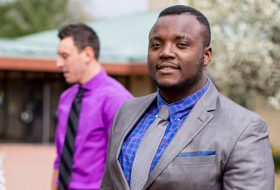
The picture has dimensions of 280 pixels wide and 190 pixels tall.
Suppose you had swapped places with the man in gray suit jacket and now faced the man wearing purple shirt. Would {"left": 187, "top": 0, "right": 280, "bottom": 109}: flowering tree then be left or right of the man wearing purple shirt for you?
right

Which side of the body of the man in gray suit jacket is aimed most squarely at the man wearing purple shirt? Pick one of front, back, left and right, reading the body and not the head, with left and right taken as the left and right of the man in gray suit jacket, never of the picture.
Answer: right

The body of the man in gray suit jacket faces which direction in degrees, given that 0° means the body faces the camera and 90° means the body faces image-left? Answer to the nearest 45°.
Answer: approximately 45°

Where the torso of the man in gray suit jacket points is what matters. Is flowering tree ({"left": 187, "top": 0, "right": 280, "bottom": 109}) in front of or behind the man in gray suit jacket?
behind
